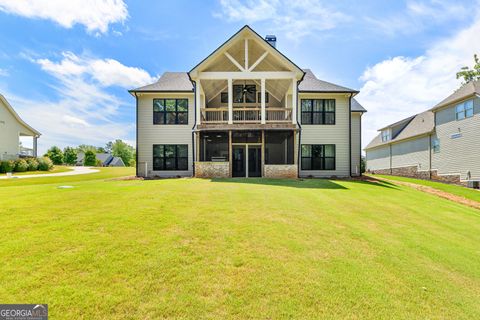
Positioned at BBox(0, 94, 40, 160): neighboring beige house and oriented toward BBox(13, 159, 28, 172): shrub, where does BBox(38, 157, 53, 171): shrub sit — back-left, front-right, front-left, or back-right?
front-left

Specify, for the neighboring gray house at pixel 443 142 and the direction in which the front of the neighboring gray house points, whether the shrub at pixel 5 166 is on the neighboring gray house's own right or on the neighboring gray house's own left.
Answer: on the neighboring gray house's own left

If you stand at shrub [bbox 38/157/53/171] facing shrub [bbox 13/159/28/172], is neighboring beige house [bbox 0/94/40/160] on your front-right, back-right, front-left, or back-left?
front-right

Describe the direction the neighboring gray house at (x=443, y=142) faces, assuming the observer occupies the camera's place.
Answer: facing away from the viewer and to the left of the viewer

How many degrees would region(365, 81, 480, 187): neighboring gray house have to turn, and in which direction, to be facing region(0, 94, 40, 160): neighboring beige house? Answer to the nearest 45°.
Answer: approximately 90° to its left

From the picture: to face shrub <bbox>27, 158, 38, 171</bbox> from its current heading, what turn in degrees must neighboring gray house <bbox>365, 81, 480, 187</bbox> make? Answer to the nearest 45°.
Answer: approximately 90° to its left

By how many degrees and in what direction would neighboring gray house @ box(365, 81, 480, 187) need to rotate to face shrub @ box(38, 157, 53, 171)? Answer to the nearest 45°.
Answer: approximately 90° to its left

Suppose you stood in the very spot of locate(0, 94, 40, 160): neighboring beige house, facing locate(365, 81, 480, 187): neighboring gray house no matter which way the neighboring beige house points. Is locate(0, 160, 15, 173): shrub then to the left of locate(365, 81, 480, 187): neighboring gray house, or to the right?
right

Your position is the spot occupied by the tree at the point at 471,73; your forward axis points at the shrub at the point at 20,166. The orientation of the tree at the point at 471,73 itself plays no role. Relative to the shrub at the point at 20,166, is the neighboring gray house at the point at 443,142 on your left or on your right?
left

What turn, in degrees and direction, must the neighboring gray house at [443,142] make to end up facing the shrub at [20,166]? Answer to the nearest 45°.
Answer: approximately 90° to its left
